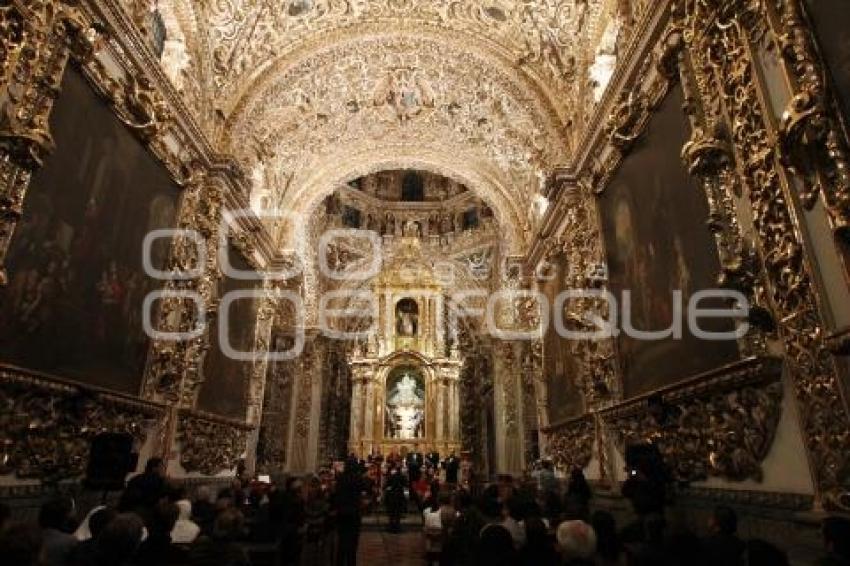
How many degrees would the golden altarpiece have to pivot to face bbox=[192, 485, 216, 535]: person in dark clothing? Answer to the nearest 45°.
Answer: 0° — it already faces them

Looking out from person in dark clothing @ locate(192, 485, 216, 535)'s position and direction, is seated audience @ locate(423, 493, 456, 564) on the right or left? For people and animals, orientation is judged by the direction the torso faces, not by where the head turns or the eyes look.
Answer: on their right

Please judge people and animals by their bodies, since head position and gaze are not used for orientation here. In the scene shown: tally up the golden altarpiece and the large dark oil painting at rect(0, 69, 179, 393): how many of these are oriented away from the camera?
0

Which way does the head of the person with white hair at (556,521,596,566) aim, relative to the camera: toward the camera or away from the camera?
away from the camera

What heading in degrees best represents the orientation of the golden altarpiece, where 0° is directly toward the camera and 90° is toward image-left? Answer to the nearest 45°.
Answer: approximately 0°

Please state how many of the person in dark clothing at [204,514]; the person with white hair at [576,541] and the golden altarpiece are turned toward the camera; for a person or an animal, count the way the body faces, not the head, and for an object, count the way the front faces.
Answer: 1

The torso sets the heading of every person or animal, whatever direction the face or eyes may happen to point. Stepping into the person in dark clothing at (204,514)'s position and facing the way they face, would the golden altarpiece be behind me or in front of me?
in front

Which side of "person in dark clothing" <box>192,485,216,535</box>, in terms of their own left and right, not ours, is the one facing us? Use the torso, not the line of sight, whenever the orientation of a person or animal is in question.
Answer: back

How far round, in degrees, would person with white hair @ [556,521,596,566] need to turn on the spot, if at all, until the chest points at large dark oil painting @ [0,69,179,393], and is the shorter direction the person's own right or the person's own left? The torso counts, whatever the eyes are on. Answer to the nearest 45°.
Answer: approximately 90° to the person's own left

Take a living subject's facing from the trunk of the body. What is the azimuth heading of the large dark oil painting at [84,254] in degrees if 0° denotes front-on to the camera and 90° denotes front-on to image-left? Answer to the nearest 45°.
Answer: approximately 315°

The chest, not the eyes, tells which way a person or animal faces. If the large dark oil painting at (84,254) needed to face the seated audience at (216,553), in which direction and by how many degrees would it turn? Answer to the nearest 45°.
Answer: approximately 45° to its right

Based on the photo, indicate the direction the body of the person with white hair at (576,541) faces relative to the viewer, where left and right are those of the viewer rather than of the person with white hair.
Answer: facing away from the viewer

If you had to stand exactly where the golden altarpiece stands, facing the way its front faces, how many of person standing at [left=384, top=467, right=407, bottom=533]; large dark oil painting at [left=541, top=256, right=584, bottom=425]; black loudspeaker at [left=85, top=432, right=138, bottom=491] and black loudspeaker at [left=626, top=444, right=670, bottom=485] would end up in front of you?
4
